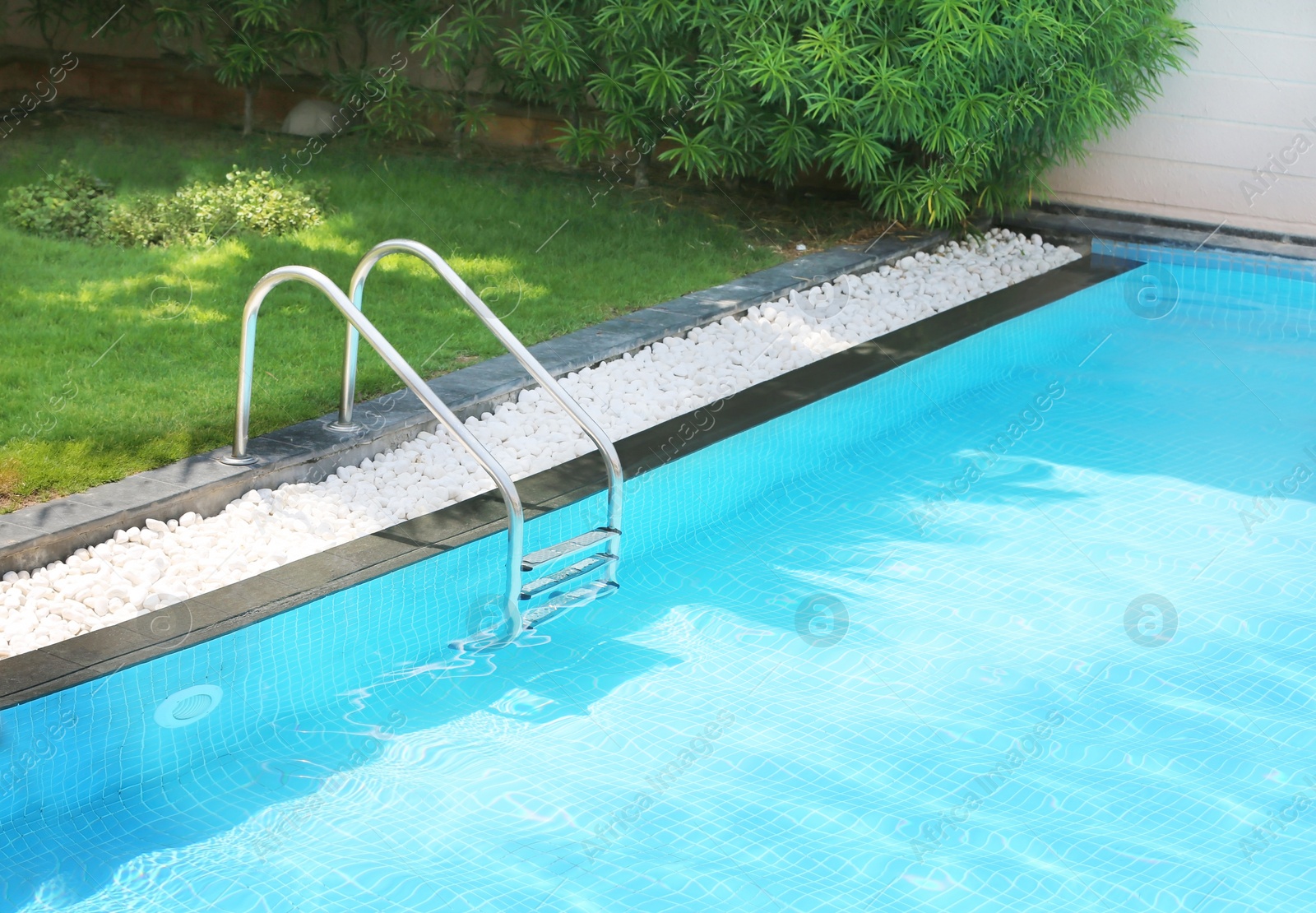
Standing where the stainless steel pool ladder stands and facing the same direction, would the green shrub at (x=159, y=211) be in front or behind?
behind

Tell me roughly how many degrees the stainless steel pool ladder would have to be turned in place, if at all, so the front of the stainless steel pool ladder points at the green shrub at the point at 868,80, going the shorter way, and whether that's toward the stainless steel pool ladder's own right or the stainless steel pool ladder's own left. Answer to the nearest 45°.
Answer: approximately 90° to the stainless steel pool ladder's own left

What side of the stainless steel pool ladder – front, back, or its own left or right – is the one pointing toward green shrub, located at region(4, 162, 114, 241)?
back

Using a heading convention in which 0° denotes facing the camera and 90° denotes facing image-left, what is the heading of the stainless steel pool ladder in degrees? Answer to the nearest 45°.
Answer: approximately 315°
